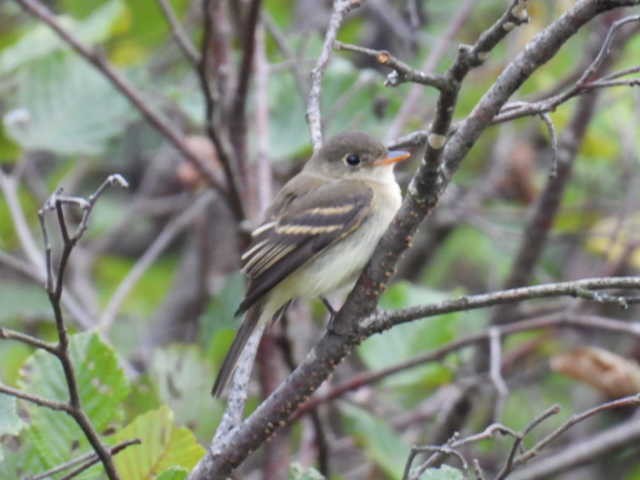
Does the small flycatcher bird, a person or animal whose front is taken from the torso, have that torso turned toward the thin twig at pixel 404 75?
yes

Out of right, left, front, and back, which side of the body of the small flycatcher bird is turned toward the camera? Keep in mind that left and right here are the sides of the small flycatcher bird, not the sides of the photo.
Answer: right

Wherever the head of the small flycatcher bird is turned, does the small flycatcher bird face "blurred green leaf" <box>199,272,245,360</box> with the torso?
no

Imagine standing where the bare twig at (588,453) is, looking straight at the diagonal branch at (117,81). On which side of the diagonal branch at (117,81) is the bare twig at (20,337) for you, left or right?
left

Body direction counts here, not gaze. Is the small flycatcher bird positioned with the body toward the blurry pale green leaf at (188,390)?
no

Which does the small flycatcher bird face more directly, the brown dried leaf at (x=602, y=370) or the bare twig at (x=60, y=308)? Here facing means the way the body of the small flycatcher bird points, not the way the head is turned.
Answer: the brown dried leaf
